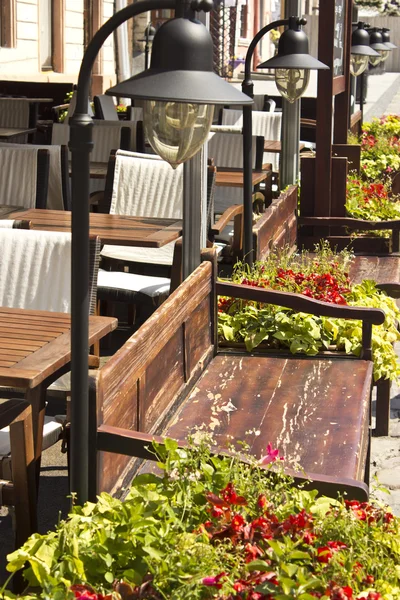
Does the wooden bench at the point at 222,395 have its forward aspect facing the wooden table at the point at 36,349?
no

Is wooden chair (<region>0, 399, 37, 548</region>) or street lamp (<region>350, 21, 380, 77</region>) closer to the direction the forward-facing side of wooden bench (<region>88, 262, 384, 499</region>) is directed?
the street lamp

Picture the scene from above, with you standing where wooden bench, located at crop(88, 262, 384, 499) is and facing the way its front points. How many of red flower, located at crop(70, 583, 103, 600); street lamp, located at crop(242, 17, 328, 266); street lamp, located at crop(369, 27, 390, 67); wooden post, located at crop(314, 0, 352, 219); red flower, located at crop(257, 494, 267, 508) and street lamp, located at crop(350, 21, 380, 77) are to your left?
4

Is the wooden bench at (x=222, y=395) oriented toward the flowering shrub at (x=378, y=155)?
no

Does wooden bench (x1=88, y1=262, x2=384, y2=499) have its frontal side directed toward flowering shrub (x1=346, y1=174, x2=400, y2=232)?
no

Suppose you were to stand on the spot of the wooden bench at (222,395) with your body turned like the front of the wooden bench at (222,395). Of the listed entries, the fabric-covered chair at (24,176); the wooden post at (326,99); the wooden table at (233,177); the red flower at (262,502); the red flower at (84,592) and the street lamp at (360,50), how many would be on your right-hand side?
2

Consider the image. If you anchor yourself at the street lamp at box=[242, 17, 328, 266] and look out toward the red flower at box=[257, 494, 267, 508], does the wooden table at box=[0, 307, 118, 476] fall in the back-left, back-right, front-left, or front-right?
front-right

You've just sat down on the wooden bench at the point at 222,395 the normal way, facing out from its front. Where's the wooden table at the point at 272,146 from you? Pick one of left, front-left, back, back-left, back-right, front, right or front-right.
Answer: left

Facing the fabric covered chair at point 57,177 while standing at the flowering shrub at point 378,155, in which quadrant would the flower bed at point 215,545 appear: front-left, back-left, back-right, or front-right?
front-left

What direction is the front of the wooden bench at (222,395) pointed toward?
to the viewer's right

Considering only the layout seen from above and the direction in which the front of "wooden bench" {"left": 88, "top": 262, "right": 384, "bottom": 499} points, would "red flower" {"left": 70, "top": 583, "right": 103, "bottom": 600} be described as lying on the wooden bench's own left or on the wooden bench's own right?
on the wooden bench's own right

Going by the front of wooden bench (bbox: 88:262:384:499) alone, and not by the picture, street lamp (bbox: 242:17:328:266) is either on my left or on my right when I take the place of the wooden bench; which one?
on my left

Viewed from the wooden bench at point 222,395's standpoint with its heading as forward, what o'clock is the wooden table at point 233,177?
The wooden table is roughly at 9 o'clock from the wooden bench.

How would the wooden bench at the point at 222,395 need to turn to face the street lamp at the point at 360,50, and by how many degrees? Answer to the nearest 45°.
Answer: approximately 90° to its left

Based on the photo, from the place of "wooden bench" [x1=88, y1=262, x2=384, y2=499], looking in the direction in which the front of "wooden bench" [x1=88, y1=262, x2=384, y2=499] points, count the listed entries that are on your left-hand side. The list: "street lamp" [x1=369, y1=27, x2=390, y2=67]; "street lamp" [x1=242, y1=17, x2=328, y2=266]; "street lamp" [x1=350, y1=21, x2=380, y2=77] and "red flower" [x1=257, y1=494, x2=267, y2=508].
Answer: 3
